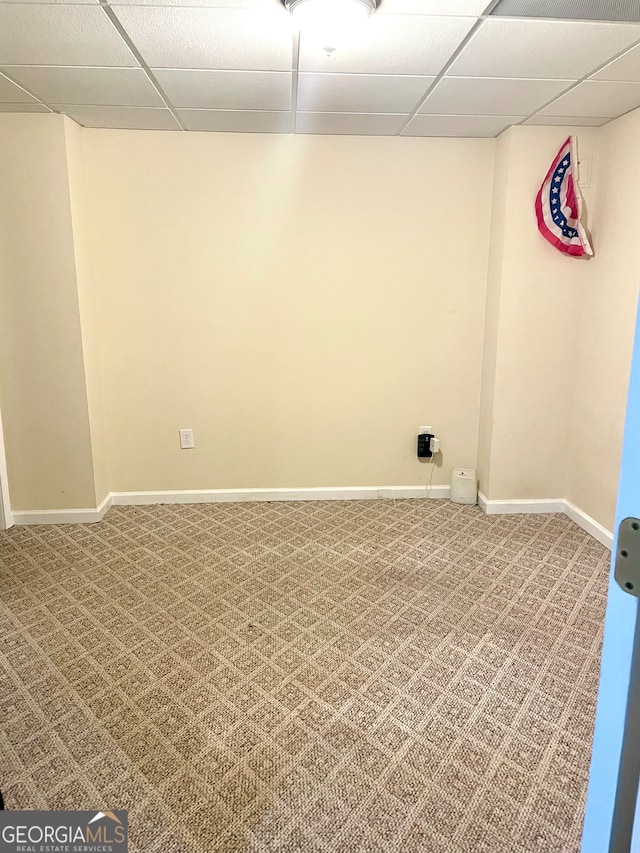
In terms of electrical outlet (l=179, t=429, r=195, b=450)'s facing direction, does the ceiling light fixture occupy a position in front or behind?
in front

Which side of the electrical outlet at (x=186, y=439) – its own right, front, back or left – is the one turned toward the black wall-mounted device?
left

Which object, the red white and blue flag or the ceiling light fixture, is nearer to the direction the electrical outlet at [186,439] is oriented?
the ceiling light fixture

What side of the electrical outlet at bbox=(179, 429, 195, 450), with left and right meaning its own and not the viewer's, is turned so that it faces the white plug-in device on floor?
left

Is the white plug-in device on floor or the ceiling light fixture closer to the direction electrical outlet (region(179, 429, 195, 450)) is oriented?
the ceiling light fixture

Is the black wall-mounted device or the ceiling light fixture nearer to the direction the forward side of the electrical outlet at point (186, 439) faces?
the ceiling light fixture

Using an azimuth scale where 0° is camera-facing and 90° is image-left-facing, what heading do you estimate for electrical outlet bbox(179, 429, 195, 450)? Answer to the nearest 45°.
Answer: approximately 0°

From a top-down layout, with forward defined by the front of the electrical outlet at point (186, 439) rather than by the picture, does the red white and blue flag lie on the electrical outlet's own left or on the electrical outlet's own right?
on the electrical outlet's own left
